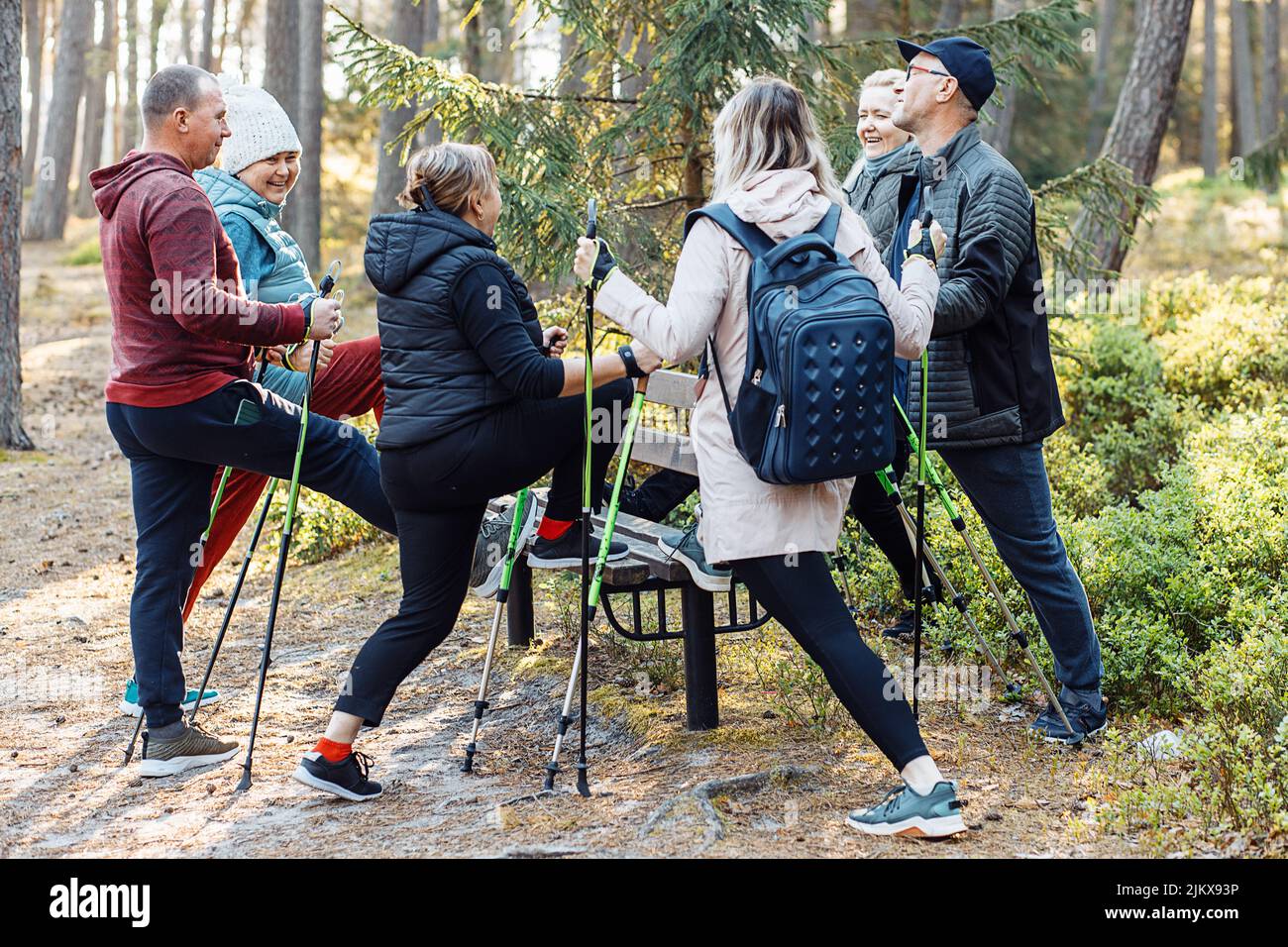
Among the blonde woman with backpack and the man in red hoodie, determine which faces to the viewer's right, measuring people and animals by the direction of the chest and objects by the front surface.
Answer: the man in red hoodie

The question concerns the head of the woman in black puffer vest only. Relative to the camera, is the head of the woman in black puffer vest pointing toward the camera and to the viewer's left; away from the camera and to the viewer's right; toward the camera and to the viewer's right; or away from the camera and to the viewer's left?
away from the camera and to the viewer's right

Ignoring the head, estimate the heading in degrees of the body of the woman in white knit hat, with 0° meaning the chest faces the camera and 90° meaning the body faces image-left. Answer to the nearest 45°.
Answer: approximately 315°

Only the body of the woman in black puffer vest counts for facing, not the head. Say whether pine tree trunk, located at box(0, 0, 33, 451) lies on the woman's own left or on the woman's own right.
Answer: on the woman's own left

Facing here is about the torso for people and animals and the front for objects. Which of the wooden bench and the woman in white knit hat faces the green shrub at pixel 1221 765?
the woman in white knit hat

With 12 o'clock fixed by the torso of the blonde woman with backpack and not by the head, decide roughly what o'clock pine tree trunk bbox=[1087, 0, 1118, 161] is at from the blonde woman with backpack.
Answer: The pine tree trunk is roughly at 2 o'clock from the blonde woman with backpack.

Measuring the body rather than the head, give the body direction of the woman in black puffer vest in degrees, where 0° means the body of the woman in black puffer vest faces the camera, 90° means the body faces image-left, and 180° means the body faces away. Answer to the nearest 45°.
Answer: approximately 225°

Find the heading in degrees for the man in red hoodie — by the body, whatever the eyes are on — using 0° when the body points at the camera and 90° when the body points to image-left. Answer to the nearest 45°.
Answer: approximately 270°

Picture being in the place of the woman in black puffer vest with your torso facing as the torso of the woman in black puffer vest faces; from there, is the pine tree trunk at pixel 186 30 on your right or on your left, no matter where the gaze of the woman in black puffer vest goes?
on your left

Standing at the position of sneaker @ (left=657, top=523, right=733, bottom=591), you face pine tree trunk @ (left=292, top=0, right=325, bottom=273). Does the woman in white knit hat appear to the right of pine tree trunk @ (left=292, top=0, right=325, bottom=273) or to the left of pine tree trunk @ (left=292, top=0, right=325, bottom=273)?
left

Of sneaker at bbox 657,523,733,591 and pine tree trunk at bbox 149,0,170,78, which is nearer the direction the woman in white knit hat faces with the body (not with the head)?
the sneaker

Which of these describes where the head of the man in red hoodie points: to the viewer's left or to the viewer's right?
to the viewer's right

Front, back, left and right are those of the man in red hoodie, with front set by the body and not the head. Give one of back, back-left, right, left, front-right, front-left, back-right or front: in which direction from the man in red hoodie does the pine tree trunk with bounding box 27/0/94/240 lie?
left

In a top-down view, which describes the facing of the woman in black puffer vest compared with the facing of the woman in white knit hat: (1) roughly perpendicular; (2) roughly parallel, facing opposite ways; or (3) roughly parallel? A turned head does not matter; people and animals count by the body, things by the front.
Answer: roughly perpendicular

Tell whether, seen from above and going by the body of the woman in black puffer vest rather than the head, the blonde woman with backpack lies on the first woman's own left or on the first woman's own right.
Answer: on the first woman's own right
